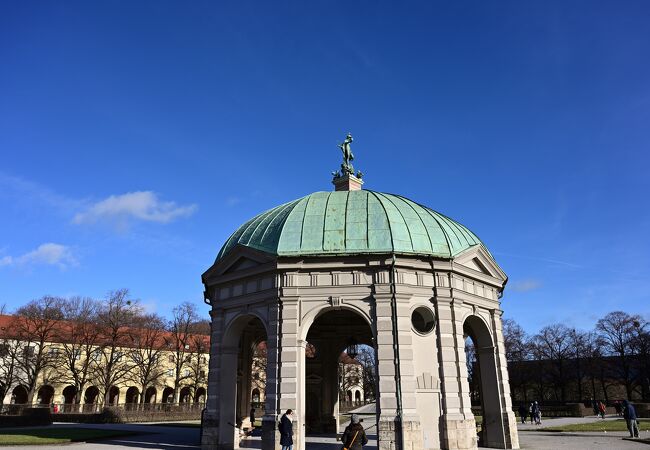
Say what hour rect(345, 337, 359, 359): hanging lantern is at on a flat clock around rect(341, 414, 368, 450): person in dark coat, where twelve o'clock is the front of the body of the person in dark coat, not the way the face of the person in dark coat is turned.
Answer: The hanging lantern is roughly at 12 o'clock from the person in dark coat.

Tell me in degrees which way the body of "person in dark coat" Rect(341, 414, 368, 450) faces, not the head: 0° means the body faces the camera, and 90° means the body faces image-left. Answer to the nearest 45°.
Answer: approximately 180°

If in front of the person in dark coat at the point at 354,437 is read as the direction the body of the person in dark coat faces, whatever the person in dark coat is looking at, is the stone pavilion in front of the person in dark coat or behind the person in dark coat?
in front
